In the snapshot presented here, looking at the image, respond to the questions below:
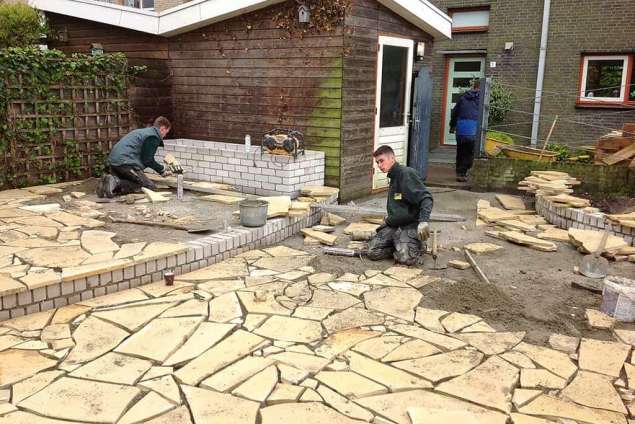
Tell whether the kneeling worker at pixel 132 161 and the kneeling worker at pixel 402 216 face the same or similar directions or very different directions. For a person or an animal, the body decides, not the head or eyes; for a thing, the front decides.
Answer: very different directions

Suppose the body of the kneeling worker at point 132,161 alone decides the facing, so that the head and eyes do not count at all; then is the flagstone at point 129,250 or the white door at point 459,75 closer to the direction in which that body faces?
the white door

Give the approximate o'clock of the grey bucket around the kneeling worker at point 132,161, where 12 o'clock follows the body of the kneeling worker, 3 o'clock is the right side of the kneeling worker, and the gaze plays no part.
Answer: The grey bucket is roughly at 2 o'clock from the kneeling worker.

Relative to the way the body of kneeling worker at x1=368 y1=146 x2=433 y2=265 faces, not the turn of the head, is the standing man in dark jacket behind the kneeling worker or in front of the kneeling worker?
behind

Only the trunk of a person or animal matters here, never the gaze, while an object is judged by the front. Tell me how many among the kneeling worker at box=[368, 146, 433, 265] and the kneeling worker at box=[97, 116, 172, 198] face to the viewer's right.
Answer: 1

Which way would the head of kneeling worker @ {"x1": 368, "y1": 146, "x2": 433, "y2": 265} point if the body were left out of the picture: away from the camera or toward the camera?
toward the camera

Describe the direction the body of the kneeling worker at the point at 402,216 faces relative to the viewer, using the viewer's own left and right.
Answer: facing the viewer and to the left of the viewer

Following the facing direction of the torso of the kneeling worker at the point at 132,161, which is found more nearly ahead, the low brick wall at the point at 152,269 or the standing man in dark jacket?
the standing man in dark jacket

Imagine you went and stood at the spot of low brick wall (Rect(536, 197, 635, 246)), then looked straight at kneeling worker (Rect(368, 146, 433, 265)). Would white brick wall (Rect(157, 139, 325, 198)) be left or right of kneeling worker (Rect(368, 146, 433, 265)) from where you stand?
right

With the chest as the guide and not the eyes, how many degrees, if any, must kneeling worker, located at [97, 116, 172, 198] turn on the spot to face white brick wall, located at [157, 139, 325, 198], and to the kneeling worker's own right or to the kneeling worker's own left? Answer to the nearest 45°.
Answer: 0° — they already face it

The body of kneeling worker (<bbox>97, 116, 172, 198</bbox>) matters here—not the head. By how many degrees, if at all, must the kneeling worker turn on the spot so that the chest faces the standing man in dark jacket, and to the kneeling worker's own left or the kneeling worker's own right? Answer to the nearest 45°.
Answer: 0° — they already face them

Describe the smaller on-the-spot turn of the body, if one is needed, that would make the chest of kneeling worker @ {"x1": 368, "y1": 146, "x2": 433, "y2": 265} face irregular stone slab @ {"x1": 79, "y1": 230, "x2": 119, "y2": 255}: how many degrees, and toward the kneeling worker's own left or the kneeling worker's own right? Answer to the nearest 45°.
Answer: approximately 45° to the kneeling worker's own right

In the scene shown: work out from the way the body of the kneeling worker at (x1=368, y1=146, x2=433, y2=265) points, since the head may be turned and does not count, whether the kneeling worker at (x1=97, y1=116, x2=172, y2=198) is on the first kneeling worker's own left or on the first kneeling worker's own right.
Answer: on the first kneeling worker's own right

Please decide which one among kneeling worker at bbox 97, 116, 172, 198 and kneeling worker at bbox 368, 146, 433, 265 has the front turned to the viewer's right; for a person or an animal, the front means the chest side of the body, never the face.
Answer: kneeling worker at bbox 97, 116, 172, 198

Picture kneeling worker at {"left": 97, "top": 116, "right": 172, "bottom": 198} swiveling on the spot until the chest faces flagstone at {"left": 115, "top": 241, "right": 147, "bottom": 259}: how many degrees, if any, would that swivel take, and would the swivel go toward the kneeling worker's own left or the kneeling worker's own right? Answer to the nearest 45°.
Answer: approximately 90° to the kneeling worker's own right

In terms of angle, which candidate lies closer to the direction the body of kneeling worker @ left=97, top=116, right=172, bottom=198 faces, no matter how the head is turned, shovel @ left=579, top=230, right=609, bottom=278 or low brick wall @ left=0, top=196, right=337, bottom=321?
the shovel

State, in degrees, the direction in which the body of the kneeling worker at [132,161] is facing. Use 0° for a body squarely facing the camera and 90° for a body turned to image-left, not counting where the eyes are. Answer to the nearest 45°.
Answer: approximately 270°
